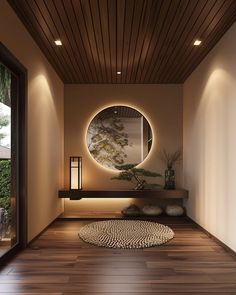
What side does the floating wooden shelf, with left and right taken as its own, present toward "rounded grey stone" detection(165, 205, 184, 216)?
left

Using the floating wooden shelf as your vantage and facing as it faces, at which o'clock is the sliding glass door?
The sliding glass door is roughly at 1 o'clock from the floating wooden shelf.

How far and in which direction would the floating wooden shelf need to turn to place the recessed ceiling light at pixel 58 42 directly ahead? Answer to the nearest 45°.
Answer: approximately 45° to its right

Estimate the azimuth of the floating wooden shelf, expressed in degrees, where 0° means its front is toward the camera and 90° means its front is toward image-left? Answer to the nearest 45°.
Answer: approximately 0°
